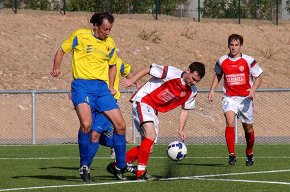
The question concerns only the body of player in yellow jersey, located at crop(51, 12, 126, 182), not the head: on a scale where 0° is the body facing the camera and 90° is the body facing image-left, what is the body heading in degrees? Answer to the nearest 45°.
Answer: approximately 315°

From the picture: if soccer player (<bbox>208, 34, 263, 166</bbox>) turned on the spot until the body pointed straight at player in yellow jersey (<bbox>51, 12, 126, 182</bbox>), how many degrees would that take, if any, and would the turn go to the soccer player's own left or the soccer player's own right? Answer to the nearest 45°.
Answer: approximately 45° to the soccer player's own right
